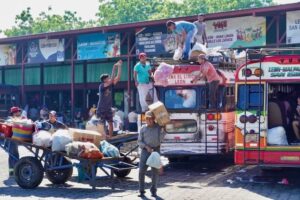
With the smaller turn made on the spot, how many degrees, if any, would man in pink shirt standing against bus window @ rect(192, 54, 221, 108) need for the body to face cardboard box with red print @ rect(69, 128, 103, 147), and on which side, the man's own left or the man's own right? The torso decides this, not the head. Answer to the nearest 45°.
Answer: approximately 45° to the man's own left

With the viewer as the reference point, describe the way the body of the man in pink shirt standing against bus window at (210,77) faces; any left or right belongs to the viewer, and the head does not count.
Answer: facing to the left of the viewer

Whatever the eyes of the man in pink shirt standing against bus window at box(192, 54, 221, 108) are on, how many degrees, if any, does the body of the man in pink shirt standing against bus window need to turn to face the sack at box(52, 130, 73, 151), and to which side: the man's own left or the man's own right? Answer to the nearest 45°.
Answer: approximately 45° to the man's own left

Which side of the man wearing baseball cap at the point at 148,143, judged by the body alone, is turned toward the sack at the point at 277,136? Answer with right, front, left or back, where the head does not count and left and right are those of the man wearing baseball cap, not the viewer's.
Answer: left

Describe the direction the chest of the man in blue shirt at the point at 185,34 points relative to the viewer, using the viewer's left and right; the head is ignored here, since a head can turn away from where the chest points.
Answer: facing to the left of the viewer

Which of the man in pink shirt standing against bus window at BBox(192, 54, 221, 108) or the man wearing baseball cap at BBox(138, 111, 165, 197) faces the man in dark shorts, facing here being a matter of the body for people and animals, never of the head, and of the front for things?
the man in pink shirt standing against bus window
